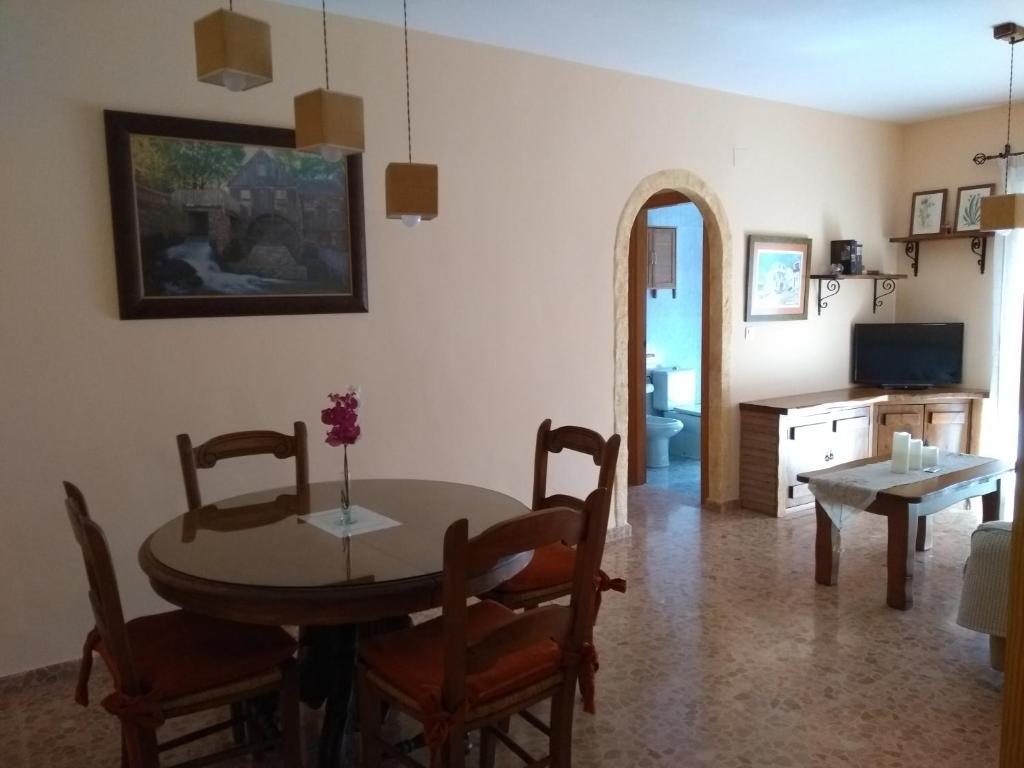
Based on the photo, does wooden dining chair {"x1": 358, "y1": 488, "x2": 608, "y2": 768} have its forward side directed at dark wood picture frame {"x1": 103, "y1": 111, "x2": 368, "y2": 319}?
yes

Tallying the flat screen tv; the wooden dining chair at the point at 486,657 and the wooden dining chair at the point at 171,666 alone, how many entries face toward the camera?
1

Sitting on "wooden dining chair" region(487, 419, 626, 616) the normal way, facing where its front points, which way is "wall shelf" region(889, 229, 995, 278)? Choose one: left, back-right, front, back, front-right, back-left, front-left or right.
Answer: back

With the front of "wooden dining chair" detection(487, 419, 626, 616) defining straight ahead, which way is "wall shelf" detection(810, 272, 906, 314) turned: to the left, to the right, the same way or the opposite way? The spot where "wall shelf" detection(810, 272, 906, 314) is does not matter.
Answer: to the left

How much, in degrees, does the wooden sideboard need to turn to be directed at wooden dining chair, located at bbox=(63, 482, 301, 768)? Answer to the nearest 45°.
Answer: approximately 45° to its right

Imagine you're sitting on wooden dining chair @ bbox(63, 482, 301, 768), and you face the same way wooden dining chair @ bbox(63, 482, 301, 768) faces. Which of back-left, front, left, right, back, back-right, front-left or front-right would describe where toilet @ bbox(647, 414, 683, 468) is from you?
front

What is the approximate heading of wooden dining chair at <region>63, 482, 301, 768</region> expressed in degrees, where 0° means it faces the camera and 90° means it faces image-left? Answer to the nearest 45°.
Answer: approximately 225°

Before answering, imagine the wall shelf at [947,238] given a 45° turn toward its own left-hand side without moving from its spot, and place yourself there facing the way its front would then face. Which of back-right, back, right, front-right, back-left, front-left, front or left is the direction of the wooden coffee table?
front

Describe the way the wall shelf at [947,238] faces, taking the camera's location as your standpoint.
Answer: facing the viewer and to the left of the viewer

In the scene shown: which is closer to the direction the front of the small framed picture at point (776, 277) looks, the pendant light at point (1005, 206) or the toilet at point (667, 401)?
the pendant light

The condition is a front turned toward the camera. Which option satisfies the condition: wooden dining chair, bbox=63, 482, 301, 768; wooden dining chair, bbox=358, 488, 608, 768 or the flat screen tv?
the flat screen tv

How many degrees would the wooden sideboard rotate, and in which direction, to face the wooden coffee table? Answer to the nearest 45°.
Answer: approximately 45° to its right

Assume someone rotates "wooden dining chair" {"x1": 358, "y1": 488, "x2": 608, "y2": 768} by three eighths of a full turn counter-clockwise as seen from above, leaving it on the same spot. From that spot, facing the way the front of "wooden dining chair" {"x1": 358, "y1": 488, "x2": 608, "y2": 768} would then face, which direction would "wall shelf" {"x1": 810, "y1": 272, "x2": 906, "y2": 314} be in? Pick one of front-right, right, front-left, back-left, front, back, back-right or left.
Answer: back-left
